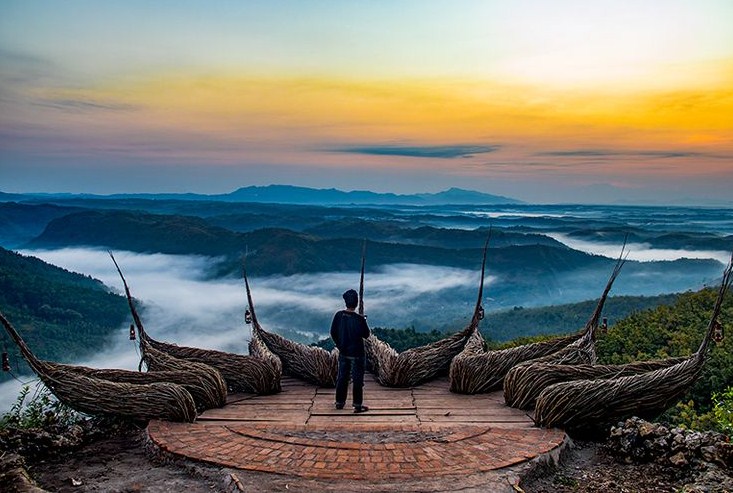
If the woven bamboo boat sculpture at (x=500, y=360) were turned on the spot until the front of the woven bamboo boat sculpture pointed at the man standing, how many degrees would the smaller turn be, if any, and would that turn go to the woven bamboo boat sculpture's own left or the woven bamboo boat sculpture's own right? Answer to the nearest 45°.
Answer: approximately 180°

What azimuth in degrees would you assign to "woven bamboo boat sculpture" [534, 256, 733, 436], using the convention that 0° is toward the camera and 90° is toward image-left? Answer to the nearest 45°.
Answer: approximately 270°

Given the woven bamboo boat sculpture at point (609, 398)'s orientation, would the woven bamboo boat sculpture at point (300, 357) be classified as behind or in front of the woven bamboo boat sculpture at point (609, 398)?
behind

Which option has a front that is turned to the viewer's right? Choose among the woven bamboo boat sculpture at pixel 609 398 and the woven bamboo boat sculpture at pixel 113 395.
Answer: the woven bamboo boat sculpture at pixel 609 398

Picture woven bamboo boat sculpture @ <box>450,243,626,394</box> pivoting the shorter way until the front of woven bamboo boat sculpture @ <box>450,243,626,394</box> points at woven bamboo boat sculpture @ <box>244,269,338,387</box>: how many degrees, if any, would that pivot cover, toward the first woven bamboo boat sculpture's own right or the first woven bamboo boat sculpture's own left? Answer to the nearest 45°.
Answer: approximately 135° to the first woven bamboo boat sculpture's own left

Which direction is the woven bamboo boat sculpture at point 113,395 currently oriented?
to the viewer's left

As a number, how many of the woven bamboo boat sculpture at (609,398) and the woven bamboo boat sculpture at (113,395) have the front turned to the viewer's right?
1

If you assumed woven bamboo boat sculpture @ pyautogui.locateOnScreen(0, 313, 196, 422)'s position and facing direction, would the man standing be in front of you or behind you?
behind

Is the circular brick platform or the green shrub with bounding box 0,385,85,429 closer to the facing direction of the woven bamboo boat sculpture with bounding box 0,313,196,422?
the green shrub

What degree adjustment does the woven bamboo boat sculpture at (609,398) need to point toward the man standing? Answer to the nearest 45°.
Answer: approximately 180°

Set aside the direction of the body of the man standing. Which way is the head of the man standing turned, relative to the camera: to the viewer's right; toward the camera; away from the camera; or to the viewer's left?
away from the camera

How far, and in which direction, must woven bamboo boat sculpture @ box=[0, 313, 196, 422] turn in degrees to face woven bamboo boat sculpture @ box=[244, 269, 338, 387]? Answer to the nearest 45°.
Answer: approximately 135° to its right

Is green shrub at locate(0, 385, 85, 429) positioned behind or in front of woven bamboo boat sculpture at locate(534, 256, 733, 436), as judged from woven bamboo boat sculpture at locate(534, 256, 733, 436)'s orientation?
behind

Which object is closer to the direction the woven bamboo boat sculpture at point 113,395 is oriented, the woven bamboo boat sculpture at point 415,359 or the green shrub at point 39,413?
the green shrub

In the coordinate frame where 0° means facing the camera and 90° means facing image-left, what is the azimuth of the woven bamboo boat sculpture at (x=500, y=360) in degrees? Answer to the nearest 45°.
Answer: approximately 225°
